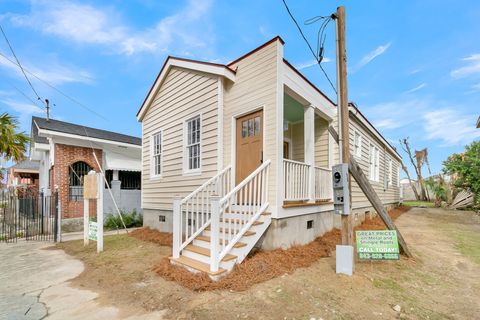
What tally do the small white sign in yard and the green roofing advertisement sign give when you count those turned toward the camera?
2

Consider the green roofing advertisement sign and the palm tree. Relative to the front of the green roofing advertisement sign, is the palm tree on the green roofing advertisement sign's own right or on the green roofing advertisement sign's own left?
on the green roofing advertisement sign's own right

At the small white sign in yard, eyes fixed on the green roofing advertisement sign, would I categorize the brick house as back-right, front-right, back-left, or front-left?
back-left

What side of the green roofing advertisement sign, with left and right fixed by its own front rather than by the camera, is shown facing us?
front

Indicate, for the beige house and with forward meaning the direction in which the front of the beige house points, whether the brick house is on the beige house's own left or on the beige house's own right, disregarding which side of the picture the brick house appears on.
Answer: on the beige house's own right

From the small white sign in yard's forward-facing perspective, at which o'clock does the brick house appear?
The brick house is roughly at 6 o'clock from the small white sign in yard.

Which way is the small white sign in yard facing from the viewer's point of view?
toward the camera

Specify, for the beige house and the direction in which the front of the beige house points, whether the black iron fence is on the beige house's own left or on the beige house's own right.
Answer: on the beige house's own right
